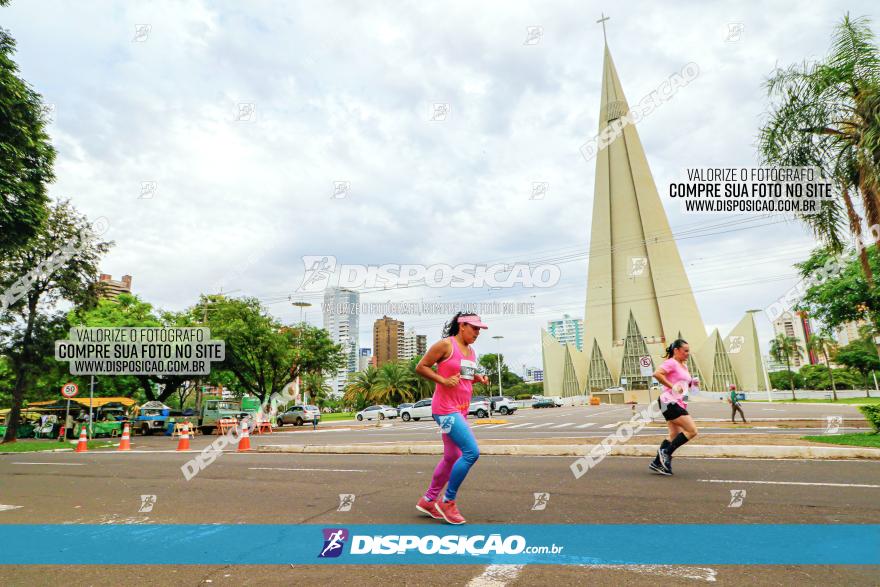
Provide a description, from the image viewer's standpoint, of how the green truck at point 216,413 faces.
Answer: facing the viewer and to the left of the viewer
